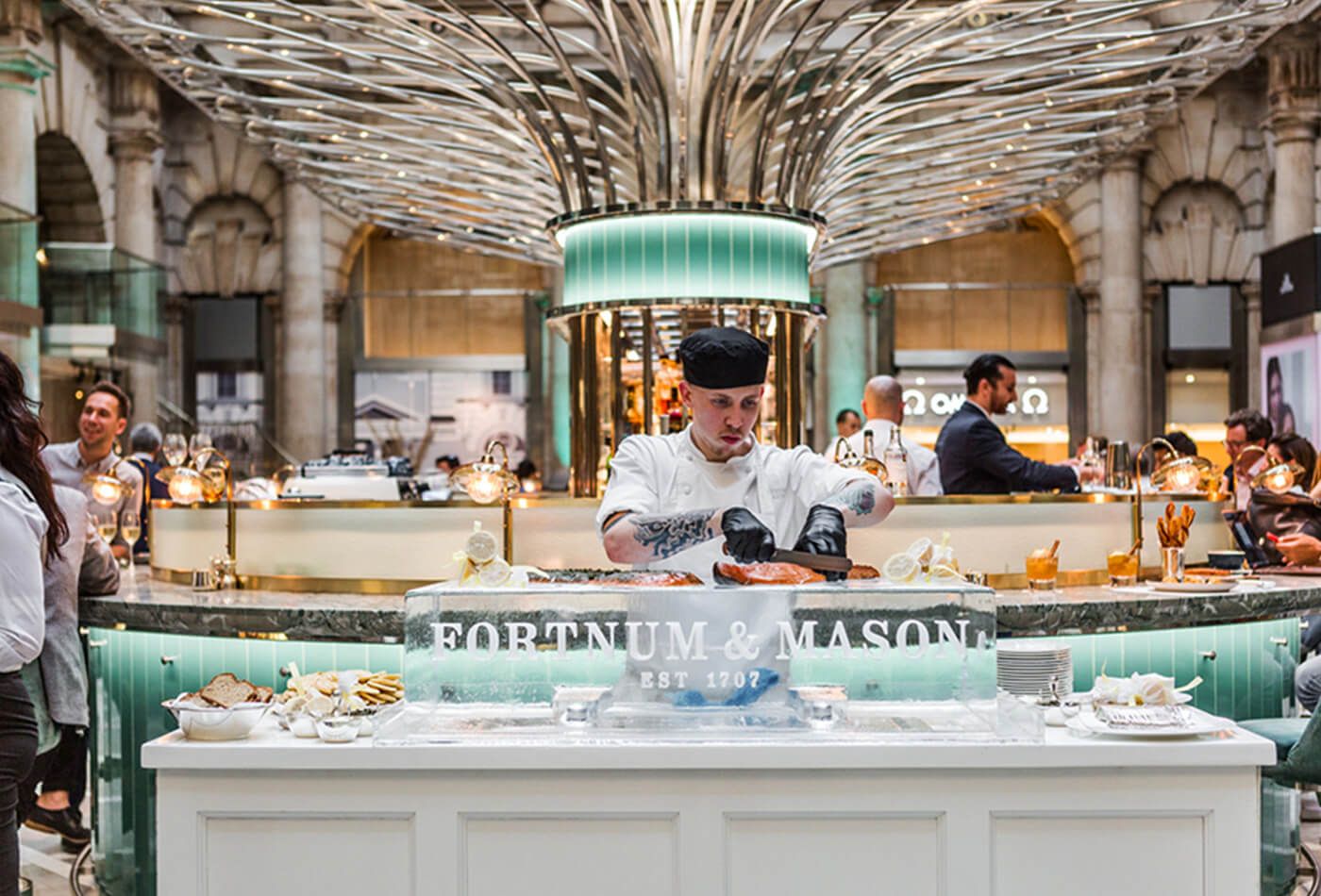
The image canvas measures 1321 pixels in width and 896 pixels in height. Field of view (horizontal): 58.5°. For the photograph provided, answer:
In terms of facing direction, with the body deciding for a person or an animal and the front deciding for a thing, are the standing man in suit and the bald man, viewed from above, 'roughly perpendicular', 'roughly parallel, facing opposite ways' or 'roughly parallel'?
roughly perpendicular

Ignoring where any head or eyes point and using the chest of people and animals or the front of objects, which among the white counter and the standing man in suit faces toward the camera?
the white counter

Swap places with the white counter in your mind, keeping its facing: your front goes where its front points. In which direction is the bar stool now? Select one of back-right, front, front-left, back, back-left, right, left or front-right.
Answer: back-left

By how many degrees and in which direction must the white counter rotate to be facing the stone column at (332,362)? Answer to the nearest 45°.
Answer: approximately 180°

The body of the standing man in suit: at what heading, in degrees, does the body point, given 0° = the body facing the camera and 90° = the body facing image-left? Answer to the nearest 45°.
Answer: approximately 270°

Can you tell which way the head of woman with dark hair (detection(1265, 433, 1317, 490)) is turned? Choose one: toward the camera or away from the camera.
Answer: toward the camera

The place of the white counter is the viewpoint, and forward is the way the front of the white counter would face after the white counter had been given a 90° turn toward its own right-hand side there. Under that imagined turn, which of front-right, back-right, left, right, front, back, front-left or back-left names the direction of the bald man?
right

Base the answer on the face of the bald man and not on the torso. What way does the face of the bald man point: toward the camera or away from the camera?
away from the camera

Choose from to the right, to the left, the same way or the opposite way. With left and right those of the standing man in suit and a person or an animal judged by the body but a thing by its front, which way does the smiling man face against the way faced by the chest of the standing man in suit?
to the right

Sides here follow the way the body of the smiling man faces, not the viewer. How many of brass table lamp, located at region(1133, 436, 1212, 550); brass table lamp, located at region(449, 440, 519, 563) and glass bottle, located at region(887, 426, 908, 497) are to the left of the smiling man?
3

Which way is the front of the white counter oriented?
toward the camera

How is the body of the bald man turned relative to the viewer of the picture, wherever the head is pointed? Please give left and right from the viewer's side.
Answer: facing away from the viewer

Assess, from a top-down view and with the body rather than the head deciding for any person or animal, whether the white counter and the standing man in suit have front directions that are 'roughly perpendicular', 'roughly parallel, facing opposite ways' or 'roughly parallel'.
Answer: roughly perpendicular

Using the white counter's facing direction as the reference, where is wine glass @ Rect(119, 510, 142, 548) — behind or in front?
behind

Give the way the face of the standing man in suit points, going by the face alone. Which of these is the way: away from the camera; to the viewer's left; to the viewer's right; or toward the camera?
to the viewer's right
